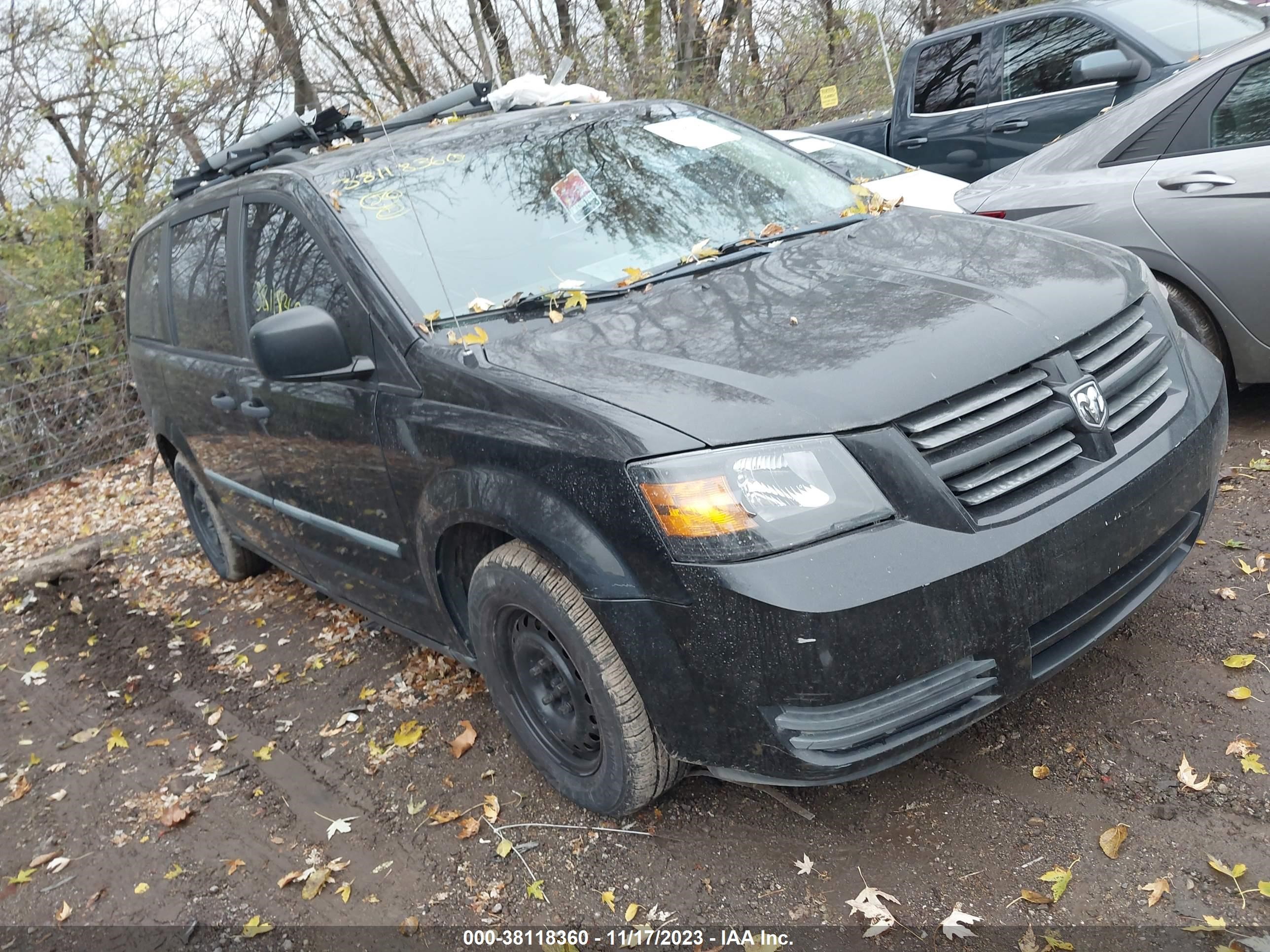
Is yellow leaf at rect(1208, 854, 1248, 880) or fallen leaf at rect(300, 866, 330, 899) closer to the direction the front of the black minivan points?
the yellow leaf

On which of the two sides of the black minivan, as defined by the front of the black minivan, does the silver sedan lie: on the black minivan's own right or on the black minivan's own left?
on the black minivan's own left

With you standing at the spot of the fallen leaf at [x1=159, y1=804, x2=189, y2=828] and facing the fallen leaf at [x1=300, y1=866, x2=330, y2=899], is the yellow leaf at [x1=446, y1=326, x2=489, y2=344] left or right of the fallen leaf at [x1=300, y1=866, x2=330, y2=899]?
left

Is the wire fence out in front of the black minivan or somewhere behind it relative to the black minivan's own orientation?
behind

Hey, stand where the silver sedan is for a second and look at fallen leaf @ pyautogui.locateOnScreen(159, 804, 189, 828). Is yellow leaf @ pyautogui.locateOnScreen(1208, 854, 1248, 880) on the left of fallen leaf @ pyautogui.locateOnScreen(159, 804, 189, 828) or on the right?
left

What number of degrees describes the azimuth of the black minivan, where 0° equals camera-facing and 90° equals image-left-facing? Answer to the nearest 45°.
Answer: approximately 315°

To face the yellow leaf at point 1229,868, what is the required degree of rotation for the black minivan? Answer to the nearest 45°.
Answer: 0° — it already faces it

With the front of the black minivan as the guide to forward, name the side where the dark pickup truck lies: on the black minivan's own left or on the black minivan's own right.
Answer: on the black minivan's own left

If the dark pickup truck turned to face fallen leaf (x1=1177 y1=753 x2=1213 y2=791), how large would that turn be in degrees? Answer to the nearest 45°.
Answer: approximately 45° to its right
